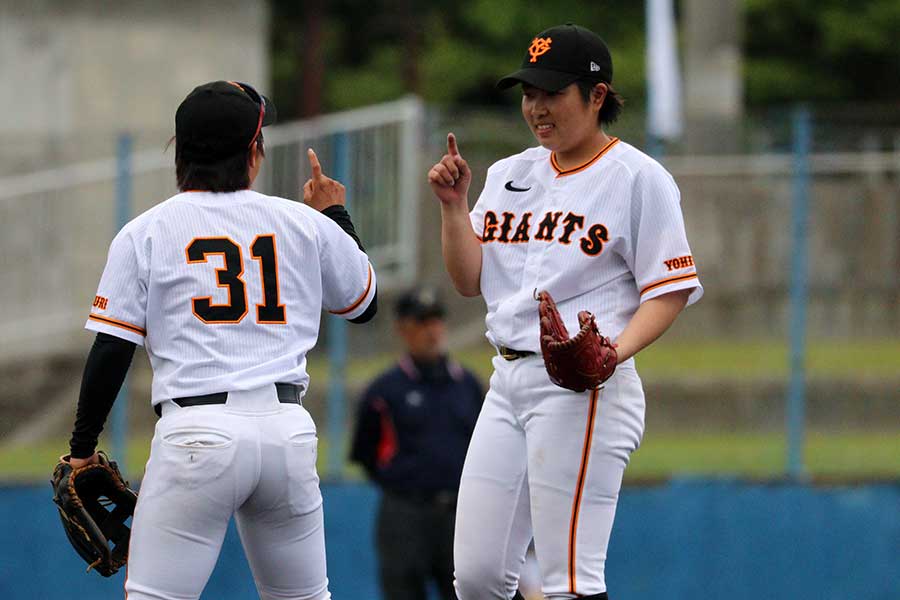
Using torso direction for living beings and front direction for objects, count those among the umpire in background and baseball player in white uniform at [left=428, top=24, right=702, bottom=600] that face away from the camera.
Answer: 0

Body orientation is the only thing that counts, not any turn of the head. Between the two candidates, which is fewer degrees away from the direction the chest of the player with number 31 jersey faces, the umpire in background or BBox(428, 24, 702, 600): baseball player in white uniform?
the umpire in background

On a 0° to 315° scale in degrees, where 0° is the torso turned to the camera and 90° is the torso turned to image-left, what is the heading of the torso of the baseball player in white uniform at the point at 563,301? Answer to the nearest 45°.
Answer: approximately 45°

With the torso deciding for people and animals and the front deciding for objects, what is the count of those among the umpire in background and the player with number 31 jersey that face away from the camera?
1

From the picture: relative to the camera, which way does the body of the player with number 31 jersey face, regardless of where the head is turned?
away from the camera

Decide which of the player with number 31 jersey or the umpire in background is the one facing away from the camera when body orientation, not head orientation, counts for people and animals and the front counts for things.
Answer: the player with number 31 jersey

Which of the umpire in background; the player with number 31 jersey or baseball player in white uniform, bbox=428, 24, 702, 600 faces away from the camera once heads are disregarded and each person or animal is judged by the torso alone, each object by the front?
the player with number 31 jersey

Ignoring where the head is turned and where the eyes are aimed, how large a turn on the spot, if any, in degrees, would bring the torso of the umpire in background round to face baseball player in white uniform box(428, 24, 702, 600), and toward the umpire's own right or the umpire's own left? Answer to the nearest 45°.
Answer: approximately 45° to the umpire's own right

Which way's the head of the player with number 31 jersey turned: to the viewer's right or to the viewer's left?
to the viewer's right

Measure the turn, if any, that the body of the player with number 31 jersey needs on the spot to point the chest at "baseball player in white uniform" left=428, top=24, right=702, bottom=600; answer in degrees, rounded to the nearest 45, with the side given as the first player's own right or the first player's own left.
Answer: approximately 90° to the first player's own right

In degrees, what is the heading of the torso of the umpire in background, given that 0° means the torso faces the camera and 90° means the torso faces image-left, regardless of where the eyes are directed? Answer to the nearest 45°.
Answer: approximately 315°

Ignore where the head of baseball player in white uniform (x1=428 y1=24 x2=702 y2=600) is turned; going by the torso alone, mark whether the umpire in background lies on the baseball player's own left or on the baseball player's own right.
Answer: on the baseball player's own right

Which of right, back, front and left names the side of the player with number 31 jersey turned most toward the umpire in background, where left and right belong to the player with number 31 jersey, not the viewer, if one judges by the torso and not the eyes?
front

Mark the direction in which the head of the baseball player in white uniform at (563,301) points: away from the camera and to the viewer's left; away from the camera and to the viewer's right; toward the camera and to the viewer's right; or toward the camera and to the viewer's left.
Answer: toward the camera and to the viewer's left
